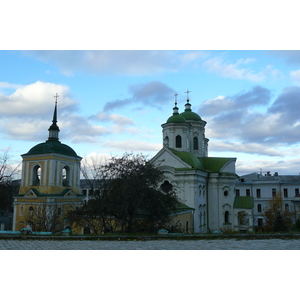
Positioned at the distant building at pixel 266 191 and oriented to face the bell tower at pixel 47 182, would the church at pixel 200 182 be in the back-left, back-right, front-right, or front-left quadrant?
front-left

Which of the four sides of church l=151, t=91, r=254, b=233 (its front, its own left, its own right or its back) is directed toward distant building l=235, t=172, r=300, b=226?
back

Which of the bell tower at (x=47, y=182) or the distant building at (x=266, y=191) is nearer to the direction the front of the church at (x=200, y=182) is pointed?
the bell tower

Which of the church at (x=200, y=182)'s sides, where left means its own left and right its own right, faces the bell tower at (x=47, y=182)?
front

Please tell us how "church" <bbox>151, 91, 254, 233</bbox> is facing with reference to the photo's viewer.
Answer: facing the viewer and to the left of the viewer
